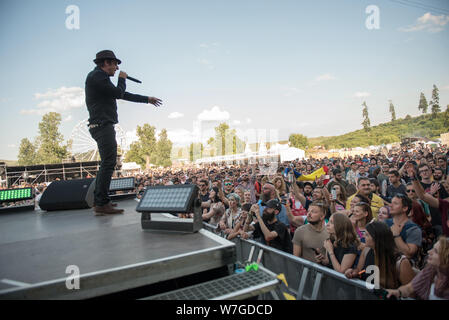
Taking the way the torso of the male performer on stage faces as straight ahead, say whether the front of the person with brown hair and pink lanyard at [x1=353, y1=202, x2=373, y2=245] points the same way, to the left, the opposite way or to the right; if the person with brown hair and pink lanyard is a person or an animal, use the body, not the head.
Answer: the opposite way

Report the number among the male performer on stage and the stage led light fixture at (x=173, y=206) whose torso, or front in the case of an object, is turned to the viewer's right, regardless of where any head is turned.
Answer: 1

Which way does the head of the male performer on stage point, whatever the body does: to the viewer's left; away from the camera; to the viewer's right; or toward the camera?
to the viewer's right

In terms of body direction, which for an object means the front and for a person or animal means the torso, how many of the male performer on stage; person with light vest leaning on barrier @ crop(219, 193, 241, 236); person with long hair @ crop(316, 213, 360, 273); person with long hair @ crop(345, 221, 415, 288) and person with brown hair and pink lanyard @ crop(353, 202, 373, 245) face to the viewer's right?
1

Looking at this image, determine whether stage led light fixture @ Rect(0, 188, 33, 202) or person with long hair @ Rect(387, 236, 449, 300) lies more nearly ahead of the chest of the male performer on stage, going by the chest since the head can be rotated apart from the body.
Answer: the person with long hair

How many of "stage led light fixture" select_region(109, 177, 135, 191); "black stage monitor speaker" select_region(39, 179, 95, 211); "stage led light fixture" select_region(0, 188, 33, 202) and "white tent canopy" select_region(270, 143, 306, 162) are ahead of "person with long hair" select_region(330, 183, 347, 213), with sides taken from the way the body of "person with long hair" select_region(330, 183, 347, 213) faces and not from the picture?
3

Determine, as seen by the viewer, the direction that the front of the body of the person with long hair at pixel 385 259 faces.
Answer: to the viewer's left

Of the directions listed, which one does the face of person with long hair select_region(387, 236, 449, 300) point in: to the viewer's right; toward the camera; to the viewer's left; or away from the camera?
to the viewer's left

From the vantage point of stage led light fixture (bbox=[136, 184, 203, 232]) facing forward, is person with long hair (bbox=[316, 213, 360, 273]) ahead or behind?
behind

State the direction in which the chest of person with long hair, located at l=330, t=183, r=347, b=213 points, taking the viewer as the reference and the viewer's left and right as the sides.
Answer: facing the viewer and to the left of the viewer

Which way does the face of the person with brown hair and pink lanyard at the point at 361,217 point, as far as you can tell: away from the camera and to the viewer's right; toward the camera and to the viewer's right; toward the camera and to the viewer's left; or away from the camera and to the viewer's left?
toward the camera and to the viewer's left

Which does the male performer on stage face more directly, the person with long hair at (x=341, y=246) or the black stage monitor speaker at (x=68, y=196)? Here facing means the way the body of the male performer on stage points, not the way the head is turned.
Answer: the person with long hair

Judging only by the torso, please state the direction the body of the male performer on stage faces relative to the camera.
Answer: to the viewer's right

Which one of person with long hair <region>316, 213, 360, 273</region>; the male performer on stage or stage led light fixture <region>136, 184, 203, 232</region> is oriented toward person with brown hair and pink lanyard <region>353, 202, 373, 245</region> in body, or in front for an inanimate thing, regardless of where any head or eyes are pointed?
the male performer on stage

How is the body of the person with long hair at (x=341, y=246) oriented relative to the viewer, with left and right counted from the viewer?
facing to the left of the viewer

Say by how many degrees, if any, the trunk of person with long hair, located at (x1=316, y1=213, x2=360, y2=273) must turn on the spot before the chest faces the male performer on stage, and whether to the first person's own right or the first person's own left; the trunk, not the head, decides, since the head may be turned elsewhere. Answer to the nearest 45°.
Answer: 0° — they already face them

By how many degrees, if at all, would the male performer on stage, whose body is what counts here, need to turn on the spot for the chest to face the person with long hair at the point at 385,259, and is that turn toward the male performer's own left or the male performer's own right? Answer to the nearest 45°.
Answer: approximately 45° to the male performer's own right
